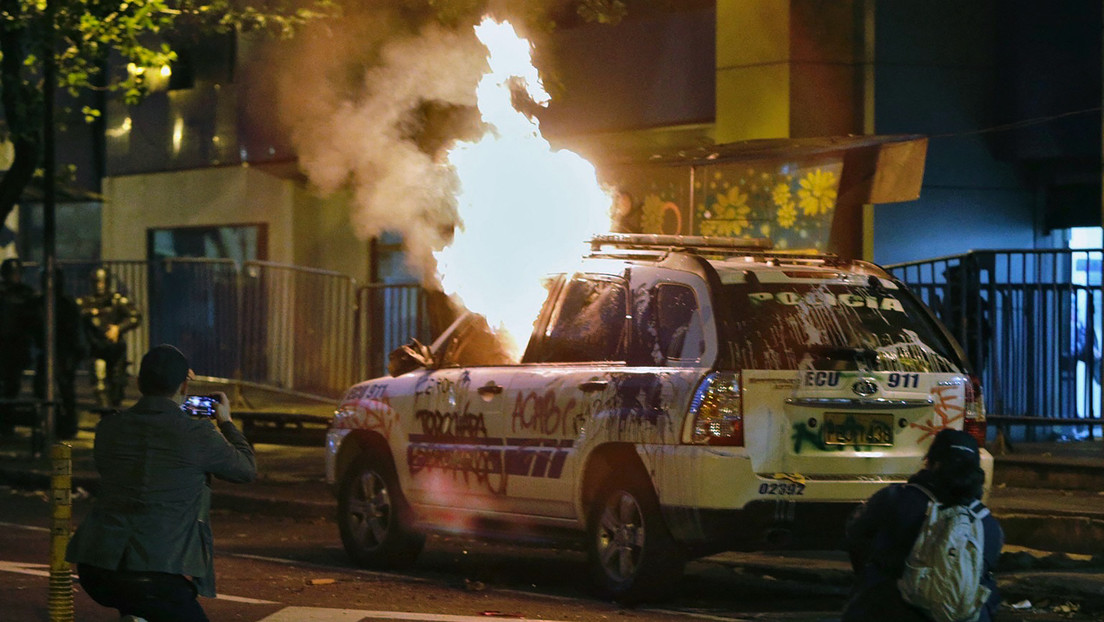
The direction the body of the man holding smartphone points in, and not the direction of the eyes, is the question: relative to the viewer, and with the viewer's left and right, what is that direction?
facing away from the viewer and to the right of the viewer

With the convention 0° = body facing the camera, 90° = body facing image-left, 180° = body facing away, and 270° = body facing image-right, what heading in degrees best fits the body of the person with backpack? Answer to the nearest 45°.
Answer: approximately 135°

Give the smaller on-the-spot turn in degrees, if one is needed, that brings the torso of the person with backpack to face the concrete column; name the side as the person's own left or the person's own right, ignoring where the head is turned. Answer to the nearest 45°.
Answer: approximately 45° to the person's own right

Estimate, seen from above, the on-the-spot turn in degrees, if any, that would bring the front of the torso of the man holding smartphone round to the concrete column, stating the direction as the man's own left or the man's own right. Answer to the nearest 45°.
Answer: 0° — they already face it

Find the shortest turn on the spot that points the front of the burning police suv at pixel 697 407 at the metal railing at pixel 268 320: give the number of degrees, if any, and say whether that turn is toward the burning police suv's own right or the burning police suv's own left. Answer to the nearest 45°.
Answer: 0° — it already faces it

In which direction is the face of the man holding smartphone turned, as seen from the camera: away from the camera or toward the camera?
away from the camera

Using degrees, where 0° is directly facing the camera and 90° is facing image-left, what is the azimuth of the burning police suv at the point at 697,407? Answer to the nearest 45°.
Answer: approximately 135°

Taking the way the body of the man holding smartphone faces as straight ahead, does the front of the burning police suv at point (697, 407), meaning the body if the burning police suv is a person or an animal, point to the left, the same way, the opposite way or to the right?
to the left

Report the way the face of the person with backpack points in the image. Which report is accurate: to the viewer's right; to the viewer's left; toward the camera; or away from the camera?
away from the camera
